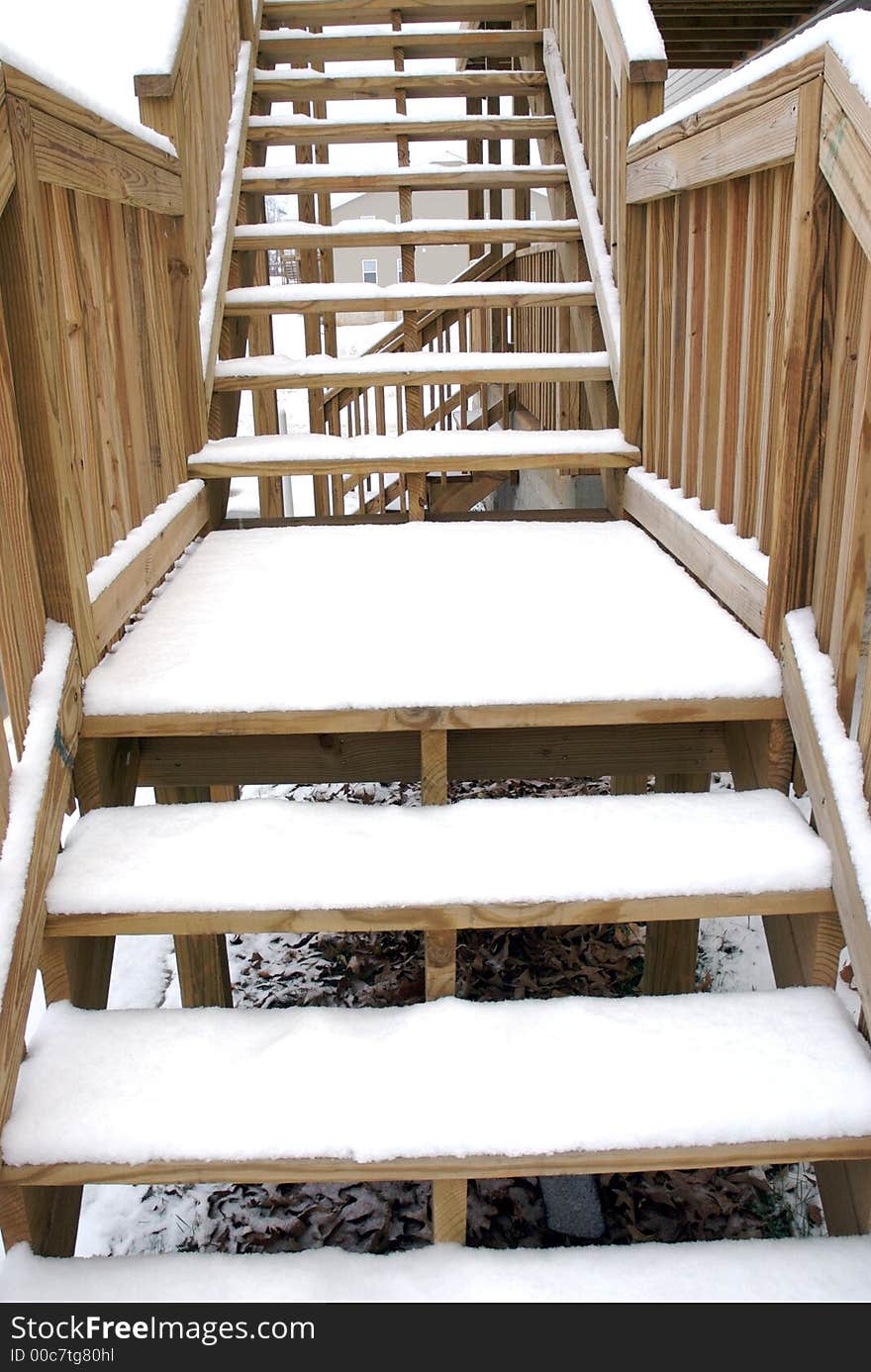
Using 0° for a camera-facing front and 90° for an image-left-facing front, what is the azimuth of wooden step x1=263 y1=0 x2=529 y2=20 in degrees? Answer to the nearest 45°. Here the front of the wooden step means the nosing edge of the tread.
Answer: approximately 0°

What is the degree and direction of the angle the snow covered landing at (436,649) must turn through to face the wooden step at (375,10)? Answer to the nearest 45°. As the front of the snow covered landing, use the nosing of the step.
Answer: approximately 180°

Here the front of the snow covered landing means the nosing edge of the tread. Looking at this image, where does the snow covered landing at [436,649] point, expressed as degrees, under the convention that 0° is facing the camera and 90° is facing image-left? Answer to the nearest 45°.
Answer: approximately 0°

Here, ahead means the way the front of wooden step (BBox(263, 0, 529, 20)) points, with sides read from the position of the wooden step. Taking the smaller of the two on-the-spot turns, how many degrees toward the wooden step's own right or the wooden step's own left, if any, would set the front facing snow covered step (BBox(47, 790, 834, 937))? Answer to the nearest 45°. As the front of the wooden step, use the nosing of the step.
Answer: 0° — it already faces it
